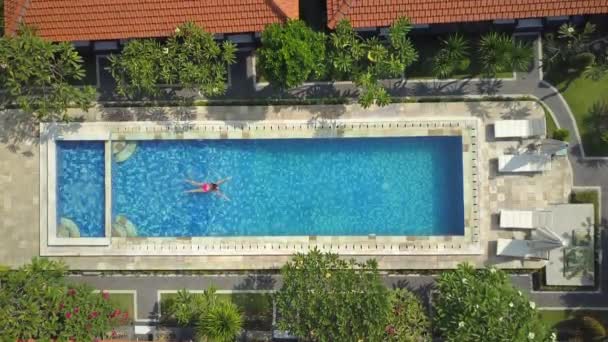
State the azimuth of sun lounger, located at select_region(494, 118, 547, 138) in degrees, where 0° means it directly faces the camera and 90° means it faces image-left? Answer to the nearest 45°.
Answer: approximately 90°

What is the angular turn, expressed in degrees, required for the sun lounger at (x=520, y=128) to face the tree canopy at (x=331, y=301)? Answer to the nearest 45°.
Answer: approximately 45° to its left
